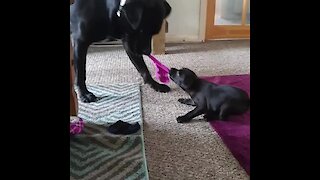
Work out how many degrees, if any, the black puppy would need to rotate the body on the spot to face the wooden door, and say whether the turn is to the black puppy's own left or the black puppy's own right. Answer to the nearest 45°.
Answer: approximately 90° to the black puppy's own right

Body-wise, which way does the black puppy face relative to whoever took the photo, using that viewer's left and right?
facing to the left of the viewer
